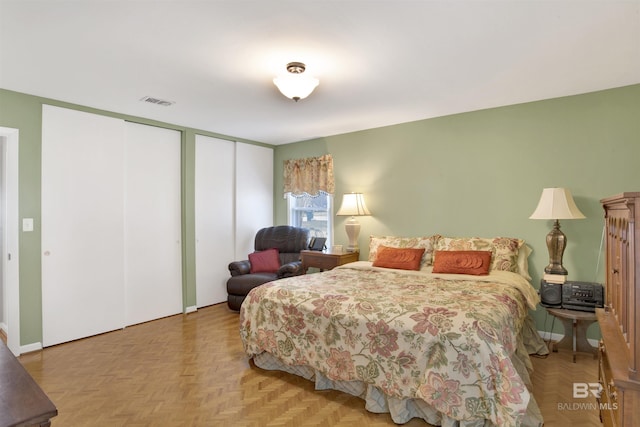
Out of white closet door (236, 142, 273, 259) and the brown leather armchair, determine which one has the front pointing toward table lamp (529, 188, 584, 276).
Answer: the white closet door

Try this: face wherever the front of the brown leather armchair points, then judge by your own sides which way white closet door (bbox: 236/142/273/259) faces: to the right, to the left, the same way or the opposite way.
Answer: to the left

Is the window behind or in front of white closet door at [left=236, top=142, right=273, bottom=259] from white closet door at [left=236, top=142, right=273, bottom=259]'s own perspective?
in front

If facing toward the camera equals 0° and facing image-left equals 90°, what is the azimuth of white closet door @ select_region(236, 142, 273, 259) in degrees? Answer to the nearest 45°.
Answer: approximately 315°

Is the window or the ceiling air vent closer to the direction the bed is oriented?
the ceiling air vent

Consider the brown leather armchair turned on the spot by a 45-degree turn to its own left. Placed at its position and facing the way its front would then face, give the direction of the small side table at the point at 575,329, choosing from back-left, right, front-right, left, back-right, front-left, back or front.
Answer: front-left

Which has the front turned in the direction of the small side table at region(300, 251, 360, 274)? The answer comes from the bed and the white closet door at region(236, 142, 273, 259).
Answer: the white closet door

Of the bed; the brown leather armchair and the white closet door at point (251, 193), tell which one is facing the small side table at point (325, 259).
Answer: the white closet door

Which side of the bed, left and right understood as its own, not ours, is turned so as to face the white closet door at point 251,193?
right

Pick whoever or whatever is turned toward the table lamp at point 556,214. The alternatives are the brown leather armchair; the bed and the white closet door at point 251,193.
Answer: the white closet door

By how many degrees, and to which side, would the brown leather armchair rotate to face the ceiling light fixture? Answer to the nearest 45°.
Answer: approximately 45° to its left
